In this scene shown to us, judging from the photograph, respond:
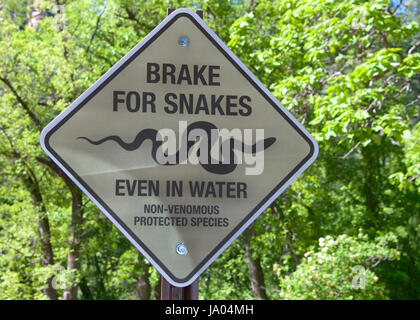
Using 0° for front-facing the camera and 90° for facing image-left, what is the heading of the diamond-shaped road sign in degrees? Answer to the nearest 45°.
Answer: approximately 0°

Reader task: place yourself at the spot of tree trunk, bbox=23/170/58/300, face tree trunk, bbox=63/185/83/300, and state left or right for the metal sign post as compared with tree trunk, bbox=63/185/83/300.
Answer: right

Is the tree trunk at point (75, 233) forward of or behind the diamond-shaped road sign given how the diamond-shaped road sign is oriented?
behind
